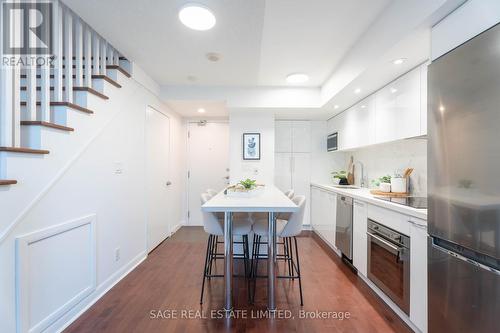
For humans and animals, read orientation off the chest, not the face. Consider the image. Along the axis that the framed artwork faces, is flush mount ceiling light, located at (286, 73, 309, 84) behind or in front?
in front

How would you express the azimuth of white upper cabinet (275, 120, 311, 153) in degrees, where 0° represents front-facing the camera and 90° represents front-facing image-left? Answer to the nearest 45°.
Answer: approximately 0°

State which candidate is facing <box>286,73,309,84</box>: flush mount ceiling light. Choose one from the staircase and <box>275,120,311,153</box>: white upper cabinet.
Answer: the white upper cabinet

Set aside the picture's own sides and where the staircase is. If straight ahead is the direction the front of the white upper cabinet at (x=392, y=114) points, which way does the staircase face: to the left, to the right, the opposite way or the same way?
to the left

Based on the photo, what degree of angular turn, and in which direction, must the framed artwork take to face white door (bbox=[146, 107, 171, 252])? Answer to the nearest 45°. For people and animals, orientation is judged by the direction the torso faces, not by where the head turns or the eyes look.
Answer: approximately 90° to its right

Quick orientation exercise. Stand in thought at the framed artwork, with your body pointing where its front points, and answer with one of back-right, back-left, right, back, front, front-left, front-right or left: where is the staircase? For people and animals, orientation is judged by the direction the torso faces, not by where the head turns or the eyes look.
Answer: front-right

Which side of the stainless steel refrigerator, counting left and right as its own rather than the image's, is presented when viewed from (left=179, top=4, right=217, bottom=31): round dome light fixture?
front

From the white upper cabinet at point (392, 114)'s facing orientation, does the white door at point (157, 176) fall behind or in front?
in front

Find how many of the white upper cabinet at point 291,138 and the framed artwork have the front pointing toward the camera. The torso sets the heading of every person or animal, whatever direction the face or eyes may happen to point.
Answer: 2

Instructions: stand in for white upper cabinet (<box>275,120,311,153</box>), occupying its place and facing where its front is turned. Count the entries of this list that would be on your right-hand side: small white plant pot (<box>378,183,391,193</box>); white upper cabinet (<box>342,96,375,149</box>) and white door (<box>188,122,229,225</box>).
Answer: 1

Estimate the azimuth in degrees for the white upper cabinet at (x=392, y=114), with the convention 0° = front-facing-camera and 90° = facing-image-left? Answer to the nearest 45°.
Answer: approximately 45°
